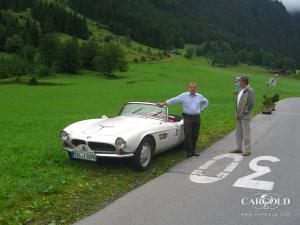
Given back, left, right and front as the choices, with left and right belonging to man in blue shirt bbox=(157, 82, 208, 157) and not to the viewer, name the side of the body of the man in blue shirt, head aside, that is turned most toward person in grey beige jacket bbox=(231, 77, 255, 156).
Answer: left

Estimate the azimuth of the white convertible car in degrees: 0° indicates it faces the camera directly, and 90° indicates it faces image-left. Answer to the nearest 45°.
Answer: approximately 45°

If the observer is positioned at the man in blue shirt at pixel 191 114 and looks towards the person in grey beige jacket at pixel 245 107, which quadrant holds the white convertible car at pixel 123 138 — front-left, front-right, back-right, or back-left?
back-right

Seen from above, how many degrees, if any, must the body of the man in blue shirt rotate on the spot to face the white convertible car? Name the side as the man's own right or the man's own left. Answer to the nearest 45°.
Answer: approximately 45° to the man's own right

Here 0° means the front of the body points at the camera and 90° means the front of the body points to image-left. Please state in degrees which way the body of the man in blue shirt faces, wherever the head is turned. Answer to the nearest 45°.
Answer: approximately 0°

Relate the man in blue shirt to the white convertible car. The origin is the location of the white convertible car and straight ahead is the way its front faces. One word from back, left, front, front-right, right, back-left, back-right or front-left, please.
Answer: back

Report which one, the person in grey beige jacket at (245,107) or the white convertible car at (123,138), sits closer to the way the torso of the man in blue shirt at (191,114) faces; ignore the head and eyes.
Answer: the white convertible car

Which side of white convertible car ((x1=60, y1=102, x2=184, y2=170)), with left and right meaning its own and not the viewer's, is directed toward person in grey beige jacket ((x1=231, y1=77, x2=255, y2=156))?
back
